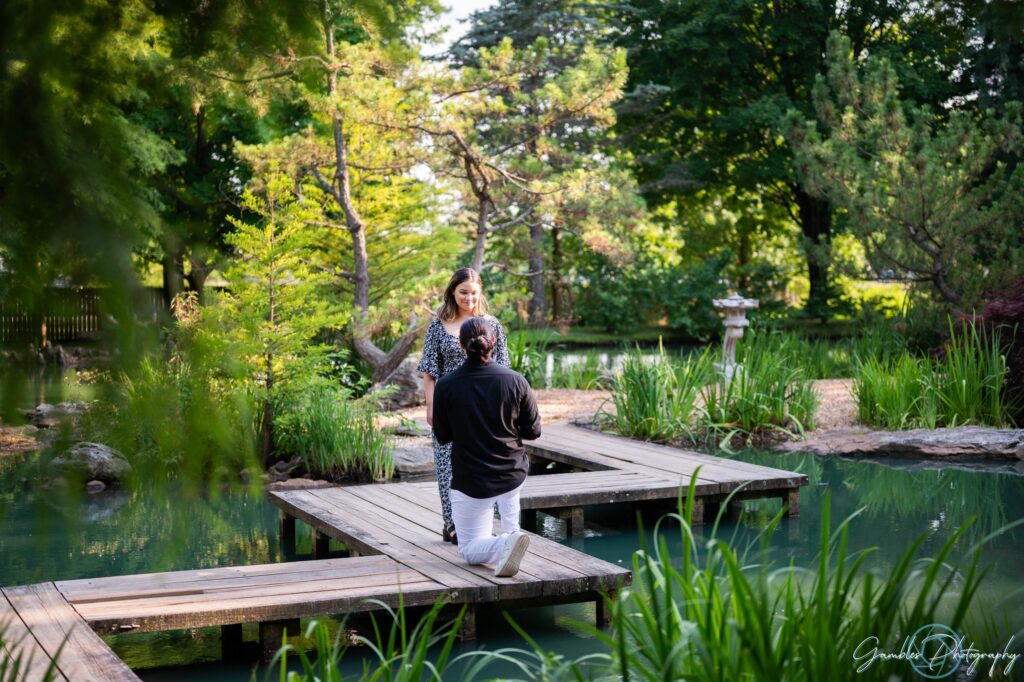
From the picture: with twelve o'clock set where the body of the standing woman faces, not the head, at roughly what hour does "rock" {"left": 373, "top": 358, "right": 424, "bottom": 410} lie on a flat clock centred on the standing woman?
The rock is roughly at 6 o'clock from the standing woman.

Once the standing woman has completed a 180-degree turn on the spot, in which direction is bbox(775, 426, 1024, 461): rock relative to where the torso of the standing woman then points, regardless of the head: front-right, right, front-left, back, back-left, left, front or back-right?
front-right

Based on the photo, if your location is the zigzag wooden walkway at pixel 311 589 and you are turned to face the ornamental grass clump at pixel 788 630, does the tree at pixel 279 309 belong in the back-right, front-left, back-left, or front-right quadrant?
back-left

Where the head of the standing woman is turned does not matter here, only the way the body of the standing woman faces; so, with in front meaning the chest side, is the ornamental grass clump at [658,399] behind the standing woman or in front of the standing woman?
behind

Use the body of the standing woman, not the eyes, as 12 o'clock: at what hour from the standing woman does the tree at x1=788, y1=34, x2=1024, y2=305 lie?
The tree is roughly at 7 o'clock from the standing woman.

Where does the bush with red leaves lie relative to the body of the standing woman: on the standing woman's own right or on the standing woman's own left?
on the standing woman's own left

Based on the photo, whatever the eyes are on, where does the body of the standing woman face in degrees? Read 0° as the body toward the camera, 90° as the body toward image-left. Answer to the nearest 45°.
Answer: approximately 0°
